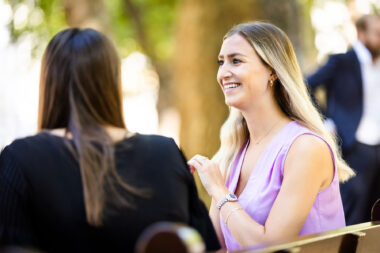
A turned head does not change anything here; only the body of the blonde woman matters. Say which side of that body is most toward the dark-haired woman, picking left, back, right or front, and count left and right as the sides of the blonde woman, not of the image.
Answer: front

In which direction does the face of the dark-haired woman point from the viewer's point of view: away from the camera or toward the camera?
away from the camera

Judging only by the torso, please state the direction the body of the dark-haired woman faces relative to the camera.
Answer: away from the camera

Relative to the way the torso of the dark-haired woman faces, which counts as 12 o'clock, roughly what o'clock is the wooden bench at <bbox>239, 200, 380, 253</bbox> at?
The wooden bench is roughly at 3 o'clock from the dark-haired woman.

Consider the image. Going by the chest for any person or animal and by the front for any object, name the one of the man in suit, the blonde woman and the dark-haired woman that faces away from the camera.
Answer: the dark-haired woman

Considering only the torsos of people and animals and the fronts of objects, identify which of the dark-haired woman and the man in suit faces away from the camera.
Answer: the dark-haired woman

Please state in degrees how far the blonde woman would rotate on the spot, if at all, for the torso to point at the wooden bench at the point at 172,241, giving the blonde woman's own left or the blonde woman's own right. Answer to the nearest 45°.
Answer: approximately 45° to the blonde woman's own left

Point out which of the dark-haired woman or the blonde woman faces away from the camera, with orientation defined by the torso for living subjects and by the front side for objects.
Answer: the dark-haired woman

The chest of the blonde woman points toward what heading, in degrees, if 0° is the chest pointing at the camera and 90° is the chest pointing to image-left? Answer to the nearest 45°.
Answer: approximately 45°

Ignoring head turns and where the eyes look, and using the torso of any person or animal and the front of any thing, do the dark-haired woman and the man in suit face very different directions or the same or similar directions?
very different directions

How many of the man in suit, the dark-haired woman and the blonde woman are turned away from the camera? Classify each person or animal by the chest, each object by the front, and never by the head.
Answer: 1
